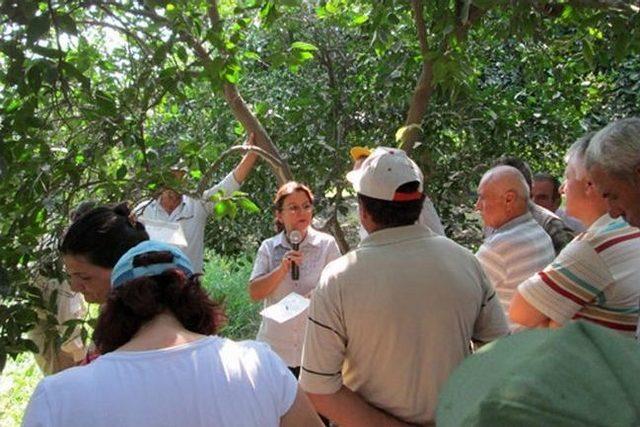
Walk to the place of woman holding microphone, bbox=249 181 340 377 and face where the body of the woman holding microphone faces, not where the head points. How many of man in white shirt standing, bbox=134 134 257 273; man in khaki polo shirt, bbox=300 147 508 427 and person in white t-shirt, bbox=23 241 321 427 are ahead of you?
2

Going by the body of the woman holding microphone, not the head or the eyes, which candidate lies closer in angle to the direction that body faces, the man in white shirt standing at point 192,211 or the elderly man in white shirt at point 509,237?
the elderly man in white shirt

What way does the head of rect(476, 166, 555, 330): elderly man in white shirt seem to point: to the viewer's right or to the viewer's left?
to the viewer's left

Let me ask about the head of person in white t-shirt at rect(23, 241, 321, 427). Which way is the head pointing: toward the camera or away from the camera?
away from the camera

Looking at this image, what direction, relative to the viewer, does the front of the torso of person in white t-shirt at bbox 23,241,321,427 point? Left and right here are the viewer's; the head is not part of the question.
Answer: facing away from the viewer

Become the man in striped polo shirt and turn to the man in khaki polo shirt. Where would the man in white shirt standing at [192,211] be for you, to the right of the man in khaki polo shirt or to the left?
right

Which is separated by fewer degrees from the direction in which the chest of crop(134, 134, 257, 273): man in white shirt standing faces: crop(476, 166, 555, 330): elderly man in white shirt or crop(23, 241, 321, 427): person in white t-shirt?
the person in white t-shirt

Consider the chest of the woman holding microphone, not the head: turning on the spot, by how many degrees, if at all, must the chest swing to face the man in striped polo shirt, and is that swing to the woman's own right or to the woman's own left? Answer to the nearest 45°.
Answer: approximately 45° to the woman's own left

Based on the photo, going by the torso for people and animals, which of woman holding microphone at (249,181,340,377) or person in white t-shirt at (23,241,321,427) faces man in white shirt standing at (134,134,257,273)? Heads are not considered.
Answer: the person in white t-shirt

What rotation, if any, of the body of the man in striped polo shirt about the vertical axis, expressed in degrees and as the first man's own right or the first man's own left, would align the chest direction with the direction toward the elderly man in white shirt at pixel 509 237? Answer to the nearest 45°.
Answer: approximately 45° to the first man's own right

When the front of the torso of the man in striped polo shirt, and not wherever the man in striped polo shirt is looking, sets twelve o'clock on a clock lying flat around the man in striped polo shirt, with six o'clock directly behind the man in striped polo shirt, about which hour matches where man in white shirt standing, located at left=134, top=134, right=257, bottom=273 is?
The man in white shirt standing is roughly at 1 o'clock from the man in striped polo shirt.

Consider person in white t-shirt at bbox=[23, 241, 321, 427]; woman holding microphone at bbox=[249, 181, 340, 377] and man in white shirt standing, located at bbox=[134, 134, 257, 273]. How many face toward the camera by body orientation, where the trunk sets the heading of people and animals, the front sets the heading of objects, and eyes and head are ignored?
2
